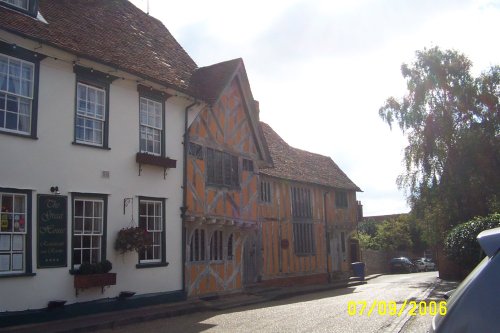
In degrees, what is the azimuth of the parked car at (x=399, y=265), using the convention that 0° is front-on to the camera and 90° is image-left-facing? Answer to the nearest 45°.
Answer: approximately 315°

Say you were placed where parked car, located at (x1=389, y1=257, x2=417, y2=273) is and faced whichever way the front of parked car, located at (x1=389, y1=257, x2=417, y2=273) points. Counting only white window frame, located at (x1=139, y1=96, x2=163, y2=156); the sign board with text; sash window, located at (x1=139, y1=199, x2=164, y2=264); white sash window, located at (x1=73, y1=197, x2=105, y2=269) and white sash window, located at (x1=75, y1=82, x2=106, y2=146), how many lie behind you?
0

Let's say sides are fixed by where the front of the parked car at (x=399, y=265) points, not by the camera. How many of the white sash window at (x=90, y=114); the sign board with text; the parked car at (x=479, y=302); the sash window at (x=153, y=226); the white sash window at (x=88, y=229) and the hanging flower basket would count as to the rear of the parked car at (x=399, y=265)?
0

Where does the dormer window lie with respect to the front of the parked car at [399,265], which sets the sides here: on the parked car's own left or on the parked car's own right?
on the parked car's own right

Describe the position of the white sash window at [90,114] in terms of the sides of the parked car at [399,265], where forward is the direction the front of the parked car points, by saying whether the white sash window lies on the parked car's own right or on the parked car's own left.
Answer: on the parked car's own right

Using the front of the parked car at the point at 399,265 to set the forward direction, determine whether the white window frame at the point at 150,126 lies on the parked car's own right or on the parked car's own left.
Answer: on the parked car's own right

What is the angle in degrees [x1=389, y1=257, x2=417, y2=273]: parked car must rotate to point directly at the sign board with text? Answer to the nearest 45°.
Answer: approximately 45° to its right

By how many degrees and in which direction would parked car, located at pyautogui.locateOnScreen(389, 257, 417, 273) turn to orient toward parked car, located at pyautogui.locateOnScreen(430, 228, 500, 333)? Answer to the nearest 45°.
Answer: approximately 45° to its right

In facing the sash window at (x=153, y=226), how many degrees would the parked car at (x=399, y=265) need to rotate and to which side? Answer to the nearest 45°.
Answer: approximately 45° to its right

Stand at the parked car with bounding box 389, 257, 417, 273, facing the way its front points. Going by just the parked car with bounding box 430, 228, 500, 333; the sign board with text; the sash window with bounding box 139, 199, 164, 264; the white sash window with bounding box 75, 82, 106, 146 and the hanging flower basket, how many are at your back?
0
